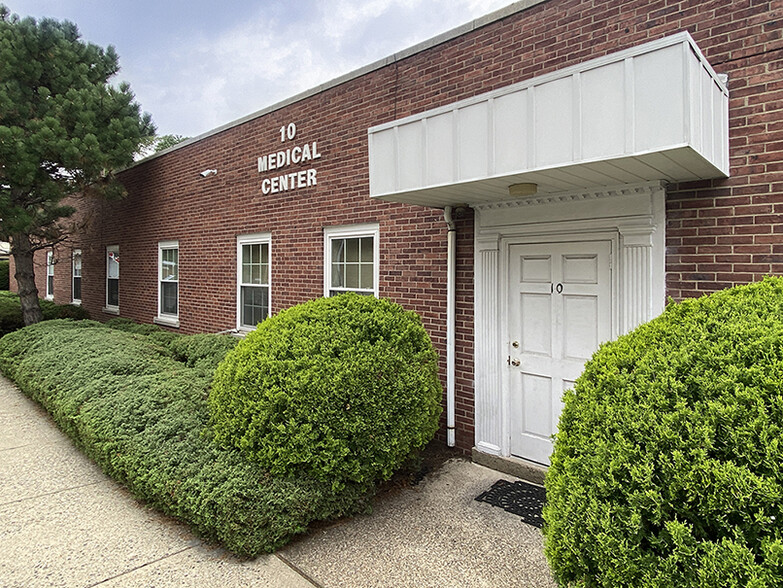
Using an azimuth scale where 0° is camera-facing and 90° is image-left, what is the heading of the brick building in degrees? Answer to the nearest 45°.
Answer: approximately 45°

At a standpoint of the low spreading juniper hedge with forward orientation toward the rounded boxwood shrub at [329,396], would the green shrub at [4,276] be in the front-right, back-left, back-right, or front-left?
back-left

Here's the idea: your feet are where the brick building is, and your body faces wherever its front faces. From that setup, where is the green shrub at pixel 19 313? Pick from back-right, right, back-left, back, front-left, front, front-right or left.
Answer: right

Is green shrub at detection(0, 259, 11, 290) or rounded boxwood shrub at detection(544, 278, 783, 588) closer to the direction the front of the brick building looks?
the rounded boxwood shrub

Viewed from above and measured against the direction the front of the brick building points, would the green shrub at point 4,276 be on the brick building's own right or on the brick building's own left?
on the brick building's own right
